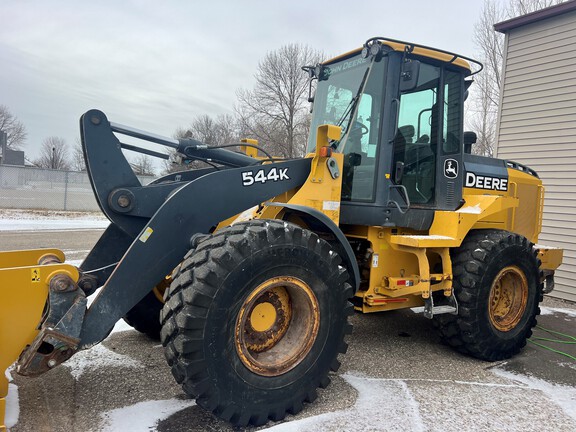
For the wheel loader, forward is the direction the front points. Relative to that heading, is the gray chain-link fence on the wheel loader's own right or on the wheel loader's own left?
on the wheel loader's own right

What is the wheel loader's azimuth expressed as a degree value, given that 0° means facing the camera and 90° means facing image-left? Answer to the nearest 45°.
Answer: approximately 45°
